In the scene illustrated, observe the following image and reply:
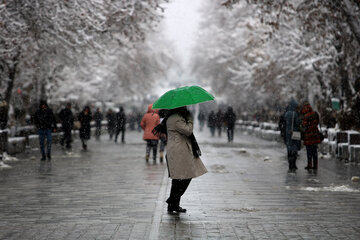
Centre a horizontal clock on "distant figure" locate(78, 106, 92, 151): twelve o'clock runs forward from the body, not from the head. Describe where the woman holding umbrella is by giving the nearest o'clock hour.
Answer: The woman holding umbrella is roughly at 12 o'clock from the distant figure.

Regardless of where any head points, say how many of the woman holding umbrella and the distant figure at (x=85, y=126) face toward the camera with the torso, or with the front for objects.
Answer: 1

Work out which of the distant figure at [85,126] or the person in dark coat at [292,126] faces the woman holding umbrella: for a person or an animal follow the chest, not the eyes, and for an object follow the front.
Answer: the distant figure

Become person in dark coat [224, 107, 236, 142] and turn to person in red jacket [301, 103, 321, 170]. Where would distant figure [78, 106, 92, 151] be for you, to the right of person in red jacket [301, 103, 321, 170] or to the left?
right
